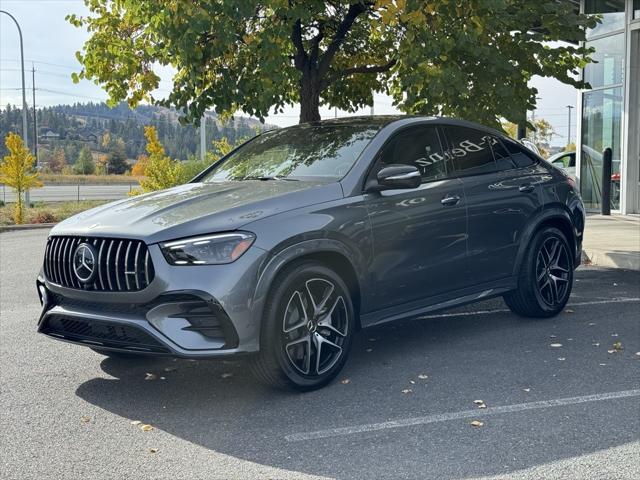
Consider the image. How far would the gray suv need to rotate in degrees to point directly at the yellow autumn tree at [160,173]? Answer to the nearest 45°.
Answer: approximately 135° to its right

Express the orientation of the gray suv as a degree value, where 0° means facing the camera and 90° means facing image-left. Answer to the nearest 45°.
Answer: approximately 45°

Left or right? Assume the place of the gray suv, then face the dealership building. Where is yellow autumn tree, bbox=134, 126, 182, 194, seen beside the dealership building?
left

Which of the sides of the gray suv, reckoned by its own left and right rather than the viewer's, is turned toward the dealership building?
back

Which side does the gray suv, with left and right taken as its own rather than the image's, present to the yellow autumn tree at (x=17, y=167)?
right
